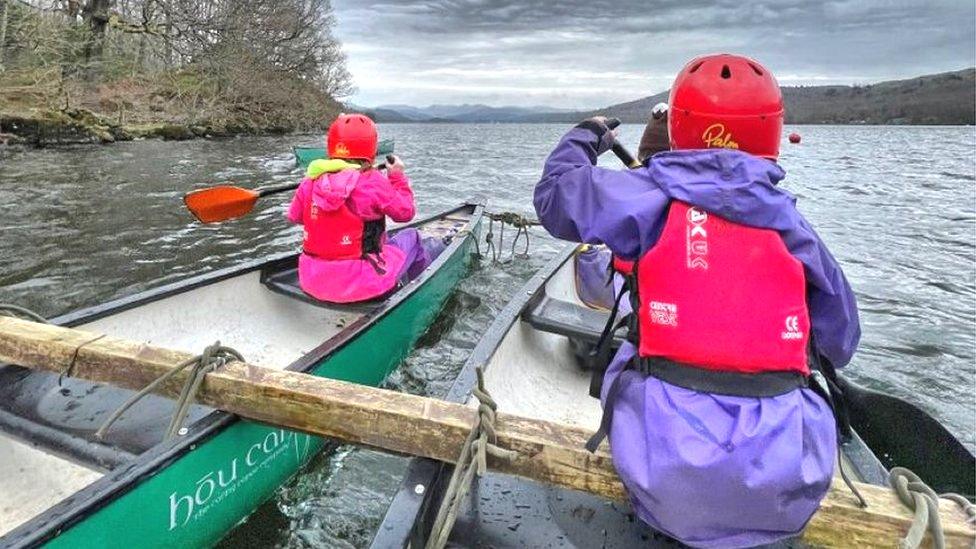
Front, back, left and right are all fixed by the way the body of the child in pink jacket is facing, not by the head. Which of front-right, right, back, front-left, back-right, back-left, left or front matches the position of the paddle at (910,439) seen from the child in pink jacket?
right

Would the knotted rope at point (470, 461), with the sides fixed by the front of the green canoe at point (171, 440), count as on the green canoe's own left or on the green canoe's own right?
on the green canoe's own right

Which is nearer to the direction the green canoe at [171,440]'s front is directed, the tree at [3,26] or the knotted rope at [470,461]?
the tree

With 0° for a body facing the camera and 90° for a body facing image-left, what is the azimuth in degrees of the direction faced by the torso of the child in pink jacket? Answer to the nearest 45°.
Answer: approximately 225°

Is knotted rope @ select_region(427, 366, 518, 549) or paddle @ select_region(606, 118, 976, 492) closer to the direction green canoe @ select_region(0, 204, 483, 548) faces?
the paddle

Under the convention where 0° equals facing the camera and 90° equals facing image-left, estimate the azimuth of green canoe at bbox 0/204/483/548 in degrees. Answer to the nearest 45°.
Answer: approximately 225°

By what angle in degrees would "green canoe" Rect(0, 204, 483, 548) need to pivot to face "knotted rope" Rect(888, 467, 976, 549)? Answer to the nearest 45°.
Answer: approximately 90° to its right

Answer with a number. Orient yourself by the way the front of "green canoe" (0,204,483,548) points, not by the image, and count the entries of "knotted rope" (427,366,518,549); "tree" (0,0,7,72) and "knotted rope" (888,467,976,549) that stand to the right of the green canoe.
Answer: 2

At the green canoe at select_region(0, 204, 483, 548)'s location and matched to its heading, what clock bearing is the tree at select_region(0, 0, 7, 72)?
The tree is roughly at 10 o'clock from the green canoe.
